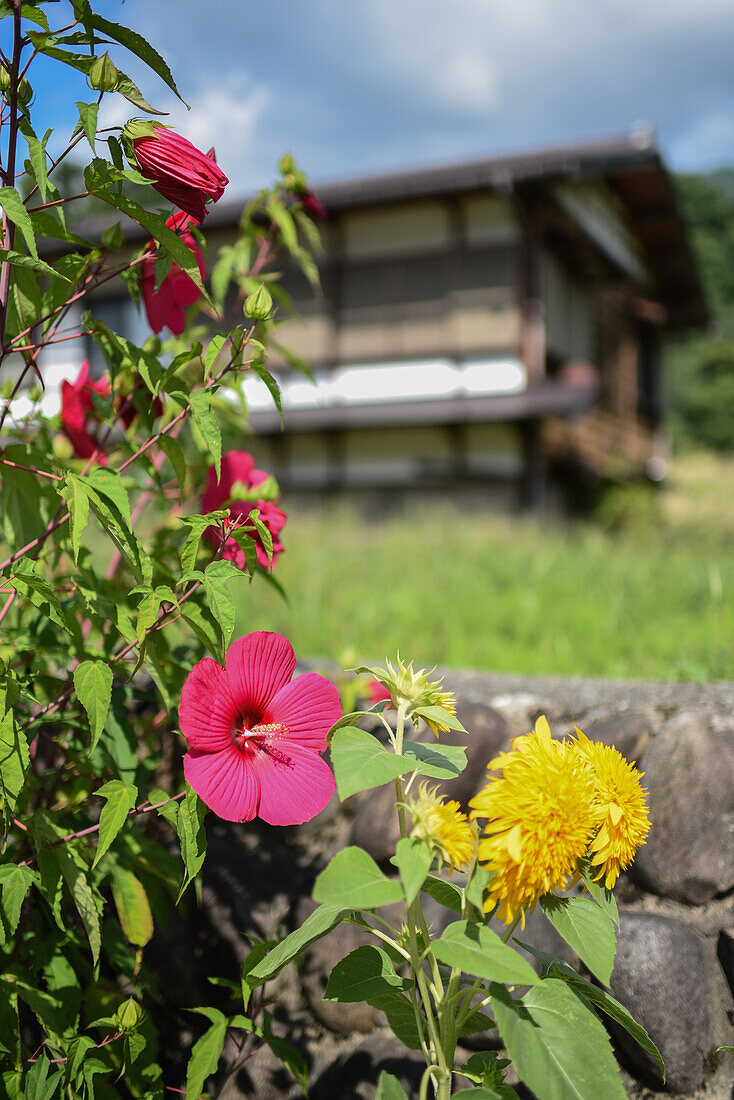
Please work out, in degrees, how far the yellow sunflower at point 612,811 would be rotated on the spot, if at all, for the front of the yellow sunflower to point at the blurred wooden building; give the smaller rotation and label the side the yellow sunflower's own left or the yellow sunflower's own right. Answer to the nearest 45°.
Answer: approximately 135° to the yellow sunflower's own left

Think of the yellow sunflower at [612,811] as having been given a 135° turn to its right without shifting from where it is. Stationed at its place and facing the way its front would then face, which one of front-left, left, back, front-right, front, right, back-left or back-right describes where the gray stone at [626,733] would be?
right

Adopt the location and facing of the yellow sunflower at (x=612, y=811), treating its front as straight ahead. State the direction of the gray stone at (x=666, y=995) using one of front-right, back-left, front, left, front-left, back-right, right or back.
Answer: back-left

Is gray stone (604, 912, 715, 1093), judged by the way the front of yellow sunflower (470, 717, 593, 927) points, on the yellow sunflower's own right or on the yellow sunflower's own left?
on the yellow sunflower's own left

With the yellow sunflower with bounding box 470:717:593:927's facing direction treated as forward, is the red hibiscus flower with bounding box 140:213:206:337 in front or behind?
behind

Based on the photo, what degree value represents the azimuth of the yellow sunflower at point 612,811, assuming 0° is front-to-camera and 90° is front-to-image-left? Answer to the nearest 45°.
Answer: approximately 315°

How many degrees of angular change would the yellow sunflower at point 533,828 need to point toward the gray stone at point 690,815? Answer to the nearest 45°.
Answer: approximately 135° to its left

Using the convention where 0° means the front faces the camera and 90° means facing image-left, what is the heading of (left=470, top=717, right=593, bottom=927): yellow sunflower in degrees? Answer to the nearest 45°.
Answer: approximately 315°
